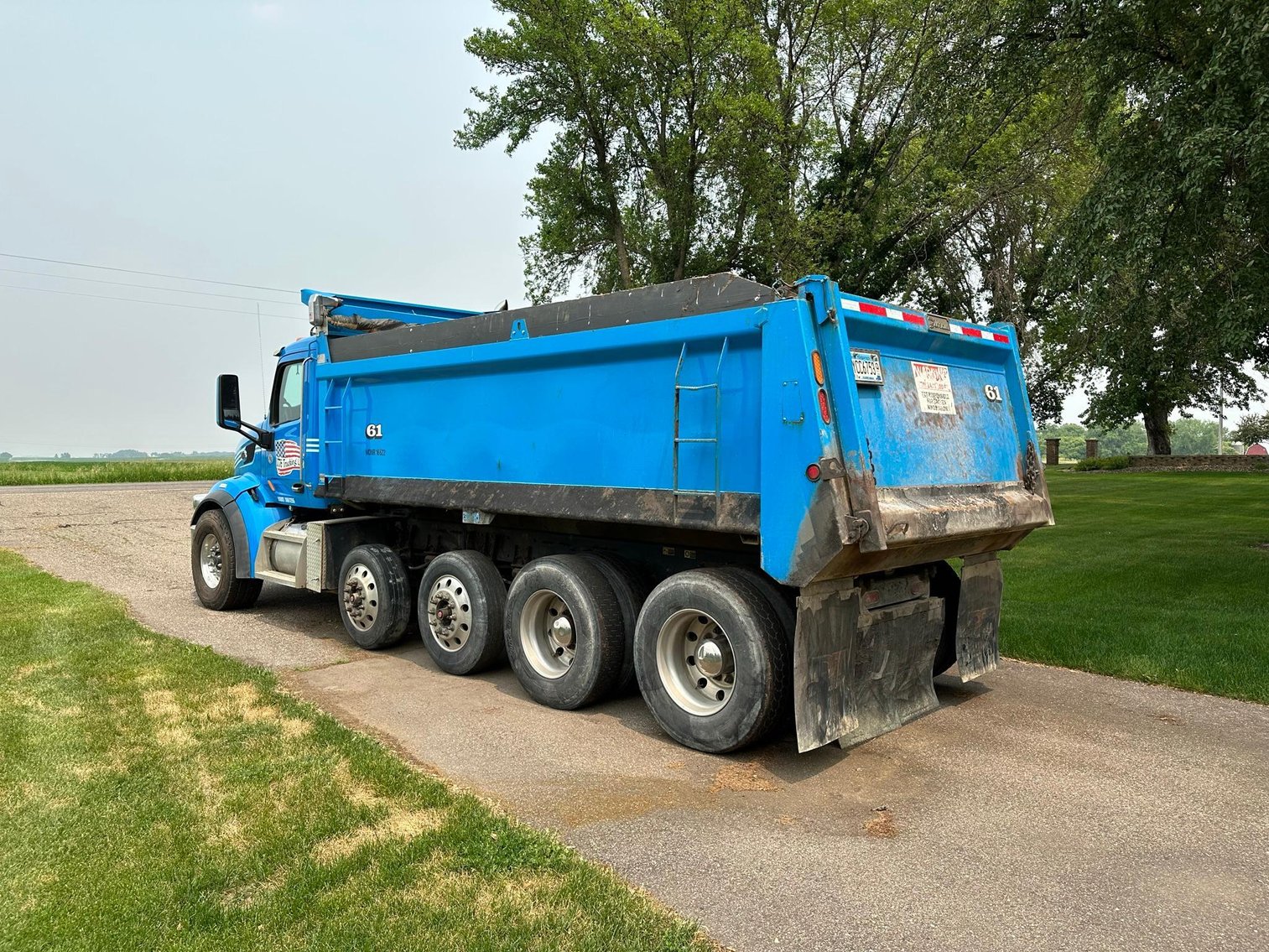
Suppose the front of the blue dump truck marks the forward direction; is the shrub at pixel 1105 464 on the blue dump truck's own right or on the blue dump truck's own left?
on the blue dump truck's own right

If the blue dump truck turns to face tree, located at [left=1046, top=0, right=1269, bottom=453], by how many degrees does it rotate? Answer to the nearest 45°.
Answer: approximately 90° to its right

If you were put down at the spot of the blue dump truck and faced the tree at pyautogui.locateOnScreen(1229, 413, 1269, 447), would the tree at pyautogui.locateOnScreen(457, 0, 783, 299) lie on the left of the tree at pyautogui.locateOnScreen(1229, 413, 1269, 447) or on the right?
left

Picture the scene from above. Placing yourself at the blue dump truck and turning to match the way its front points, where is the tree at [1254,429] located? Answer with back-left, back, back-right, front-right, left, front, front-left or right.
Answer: right

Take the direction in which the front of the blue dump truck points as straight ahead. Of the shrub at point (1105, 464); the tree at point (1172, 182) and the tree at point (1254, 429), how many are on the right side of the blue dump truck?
3

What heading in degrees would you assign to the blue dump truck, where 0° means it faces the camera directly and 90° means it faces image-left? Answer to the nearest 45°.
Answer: approximately 135°

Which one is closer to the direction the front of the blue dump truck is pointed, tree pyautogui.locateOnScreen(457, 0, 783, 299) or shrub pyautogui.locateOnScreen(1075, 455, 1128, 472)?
the tree
